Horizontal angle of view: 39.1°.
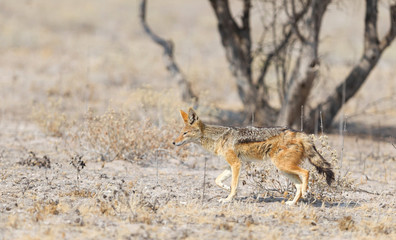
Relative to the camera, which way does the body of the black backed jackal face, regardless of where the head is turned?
to the viewer's left

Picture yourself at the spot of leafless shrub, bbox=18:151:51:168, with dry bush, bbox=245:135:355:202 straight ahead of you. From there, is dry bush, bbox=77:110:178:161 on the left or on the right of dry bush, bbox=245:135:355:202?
left

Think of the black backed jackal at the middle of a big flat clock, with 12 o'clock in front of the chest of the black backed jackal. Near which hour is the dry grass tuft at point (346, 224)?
The dry grass tuft is roughly at 7 o'clock from the black backed jackal.

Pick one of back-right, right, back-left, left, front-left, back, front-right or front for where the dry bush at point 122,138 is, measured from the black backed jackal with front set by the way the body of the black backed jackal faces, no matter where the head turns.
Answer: front-right

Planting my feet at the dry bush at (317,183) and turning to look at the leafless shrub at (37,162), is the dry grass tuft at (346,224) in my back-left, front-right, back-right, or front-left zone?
back-left

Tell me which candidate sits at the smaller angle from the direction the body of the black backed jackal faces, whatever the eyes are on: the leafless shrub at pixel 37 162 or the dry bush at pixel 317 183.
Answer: the leafless shrub

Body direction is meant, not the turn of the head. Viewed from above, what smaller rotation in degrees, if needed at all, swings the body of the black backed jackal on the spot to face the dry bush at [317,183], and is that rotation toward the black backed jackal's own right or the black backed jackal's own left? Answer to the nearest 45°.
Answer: approximately 135° to the black backed jackal's own right

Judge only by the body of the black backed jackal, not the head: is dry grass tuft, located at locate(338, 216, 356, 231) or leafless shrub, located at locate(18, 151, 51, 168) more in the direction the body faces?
the leafless shrub

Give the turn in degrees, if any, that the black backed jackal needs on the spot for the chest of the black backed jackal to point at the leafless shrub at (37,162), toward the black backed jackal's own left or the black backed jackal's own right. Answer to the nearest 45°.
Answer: approximately 45° to the black backed jackal's own right
